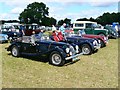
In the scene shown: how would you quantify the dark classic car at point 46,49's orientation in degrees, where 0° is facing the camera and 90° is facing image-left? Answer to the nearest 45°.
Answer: approximately 315°
